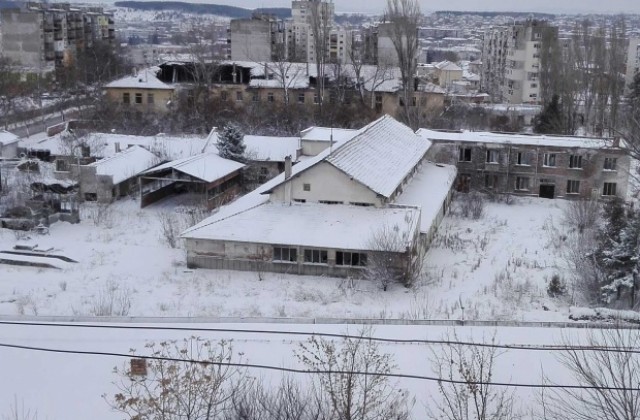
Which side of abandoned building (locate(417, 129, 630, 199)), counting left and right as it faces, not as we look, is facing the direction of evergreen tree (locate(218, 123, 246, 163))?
right

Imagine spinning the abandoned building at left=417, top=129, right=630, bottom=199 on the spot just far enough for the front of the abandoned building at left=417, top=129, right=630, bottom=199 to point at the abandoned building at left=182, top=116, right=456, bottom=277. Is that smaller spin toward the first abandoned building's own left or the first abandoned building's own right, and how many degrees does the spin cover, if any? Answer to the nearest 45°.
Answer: approximately 45° to the first abandoned building's own right

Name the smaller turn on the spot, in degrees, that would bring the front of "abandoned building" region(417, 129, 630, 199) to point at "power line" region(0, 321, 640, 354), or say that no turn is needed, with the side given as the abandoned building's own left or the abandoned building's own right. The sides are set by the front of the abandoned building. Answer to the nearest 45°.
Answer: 0° — it already faces it

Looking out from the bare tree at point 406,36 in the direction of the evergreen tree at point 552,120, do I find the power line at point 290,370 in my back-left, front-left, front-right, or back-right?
front-right

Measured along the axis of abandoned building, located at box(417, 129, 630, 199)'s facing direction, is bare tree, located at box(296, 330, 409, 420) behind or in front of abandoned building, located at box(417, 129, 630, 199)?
in front

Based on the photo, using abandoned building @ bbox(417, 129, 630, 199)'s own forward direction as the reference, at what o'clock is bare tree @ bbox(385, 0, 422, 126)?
The bare tree is roughly at 5 o'clock from the abandoned building.

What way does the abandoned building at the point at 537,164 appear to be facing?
toward the camera

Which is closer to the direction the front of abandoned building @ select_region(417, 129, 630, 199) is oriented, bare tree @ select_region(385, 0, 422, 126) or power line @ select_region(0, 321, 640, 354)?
the power line

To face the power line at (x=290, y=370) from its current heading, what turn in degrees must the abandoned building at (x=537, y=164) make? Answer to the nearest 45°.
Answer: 0° — it already faces it

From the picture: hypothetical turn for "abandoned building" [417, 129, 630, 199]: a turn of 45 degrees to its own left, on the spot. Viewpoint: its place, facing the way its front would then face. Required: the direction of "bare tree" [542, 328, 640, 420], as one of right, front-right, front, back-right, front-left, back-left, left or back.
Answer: front-right

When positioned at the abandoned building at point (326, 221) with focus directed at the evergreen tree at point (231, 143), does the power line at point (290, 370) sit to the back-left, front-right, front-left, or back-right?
back-left

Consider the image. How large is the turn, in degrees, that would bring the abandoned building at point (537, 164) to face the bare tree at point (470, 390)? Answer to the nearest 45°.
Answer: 0° — it already faces it

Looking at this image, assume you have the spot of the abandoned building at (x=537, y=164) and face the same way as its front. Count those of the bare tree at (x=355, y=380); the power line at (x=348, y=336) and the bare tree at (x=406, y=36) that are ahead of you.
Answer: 2

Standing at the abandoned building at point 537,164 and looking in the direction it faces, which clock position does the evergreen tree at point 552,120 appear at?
The evergreen tree is roughly at 6 o'clock from the abandoned building.
